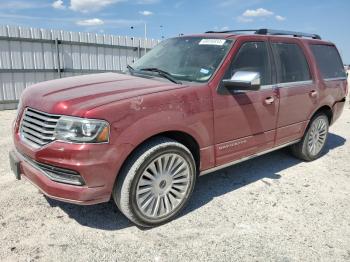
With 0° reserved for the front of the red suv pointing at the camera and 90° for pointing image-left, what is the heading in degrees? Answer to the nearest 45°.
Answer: approximately 45°

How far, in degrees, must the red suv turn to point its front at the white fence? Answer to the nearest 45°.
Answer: approximately 90° to its right
